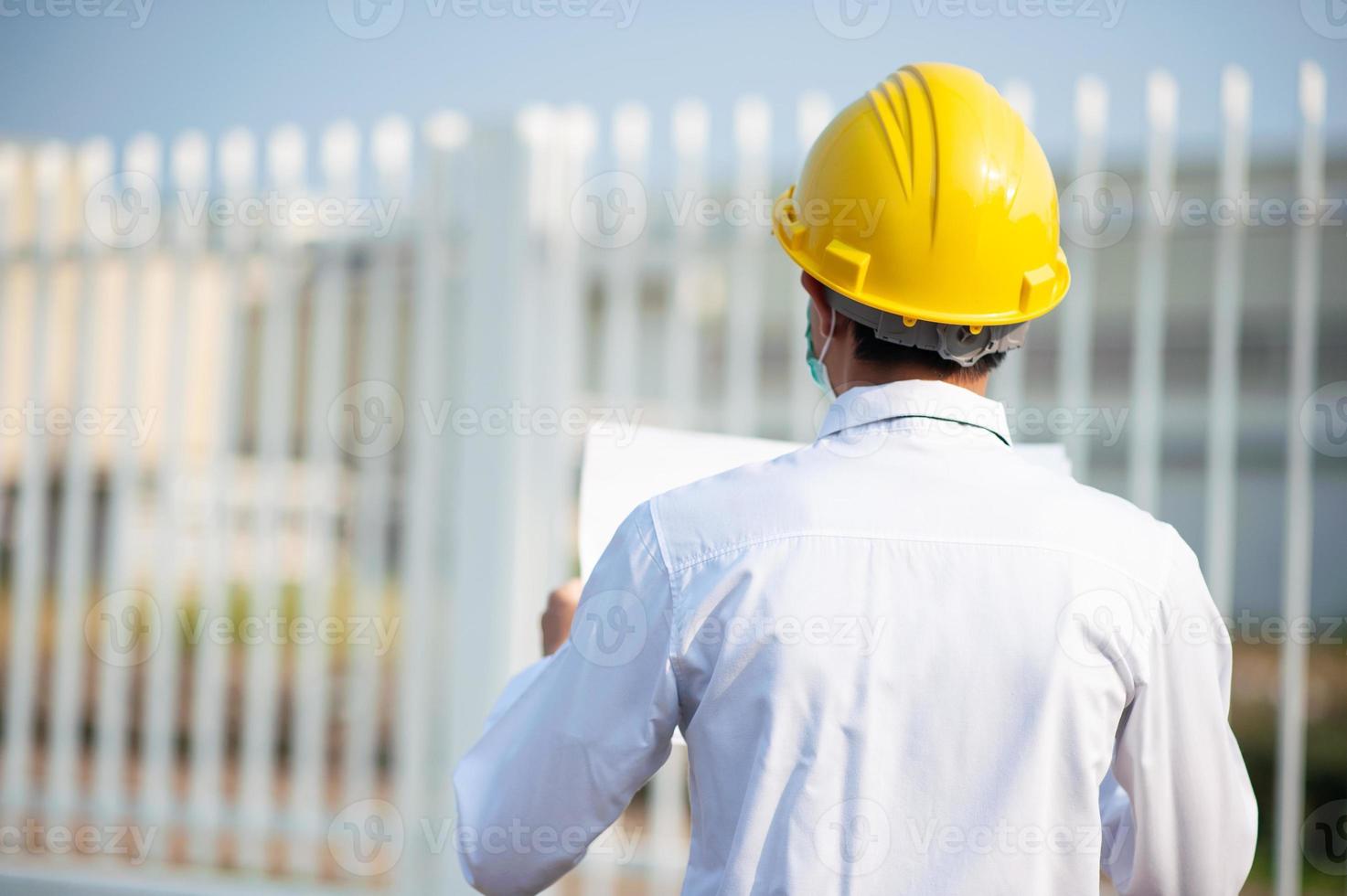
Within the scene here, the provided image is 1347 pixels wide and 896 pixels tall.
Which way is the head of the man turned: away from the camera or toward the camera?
away from the camera

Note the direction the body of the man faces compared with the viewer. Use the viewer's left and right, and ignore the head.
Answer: facing away from the viewer
